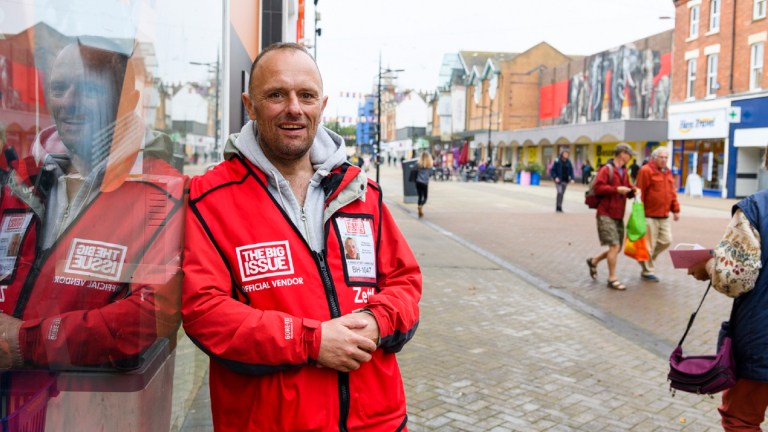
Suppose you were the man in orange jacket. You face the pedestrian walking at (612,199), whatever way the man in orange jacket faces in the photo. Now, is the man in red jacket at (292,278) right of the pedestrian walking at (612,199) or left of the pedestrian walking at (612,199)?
left

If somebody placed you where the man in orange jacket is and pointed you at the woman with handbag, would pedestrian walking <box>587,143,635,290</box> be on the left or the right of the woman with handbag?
right

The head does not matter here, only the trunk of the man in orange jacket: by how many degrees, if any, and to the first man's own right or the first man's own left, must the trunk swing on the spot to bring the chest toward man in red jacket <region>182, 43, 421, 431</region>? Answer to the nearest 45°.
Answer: approximately 45° to the first man's own right

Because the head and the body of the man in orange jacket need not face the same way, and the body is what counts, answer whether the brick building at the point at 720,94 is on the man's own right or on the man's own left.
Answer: on the man's own left

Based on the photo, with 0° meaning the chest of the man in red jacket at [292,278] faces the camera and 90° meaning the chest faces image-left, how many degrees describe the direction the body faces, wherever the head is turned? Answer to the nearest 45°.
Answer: approximately 0°

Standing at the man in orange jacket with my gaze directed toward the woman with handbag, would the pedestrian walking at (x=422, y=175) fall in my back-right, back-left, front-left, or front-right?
back-right

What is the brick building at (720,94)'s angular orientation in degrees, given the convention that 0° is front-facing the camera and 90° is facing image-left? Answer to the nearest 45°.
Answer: approximately 45°

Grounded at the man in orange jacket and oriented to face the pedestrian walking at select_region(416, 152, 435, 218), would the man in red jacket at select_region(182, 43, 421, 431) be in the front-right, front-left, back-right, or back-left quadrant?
back-left

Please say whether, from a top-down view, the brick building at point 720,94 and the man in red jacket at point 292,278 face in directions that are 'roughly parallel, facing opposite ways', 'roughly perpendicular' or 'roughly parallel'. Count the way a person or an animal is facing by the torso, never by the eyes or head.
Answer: roughly perpendicular

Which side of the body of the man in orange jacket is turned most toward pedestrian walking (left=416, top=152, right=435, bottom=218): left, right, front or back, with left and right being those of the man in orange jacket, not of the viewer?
back
